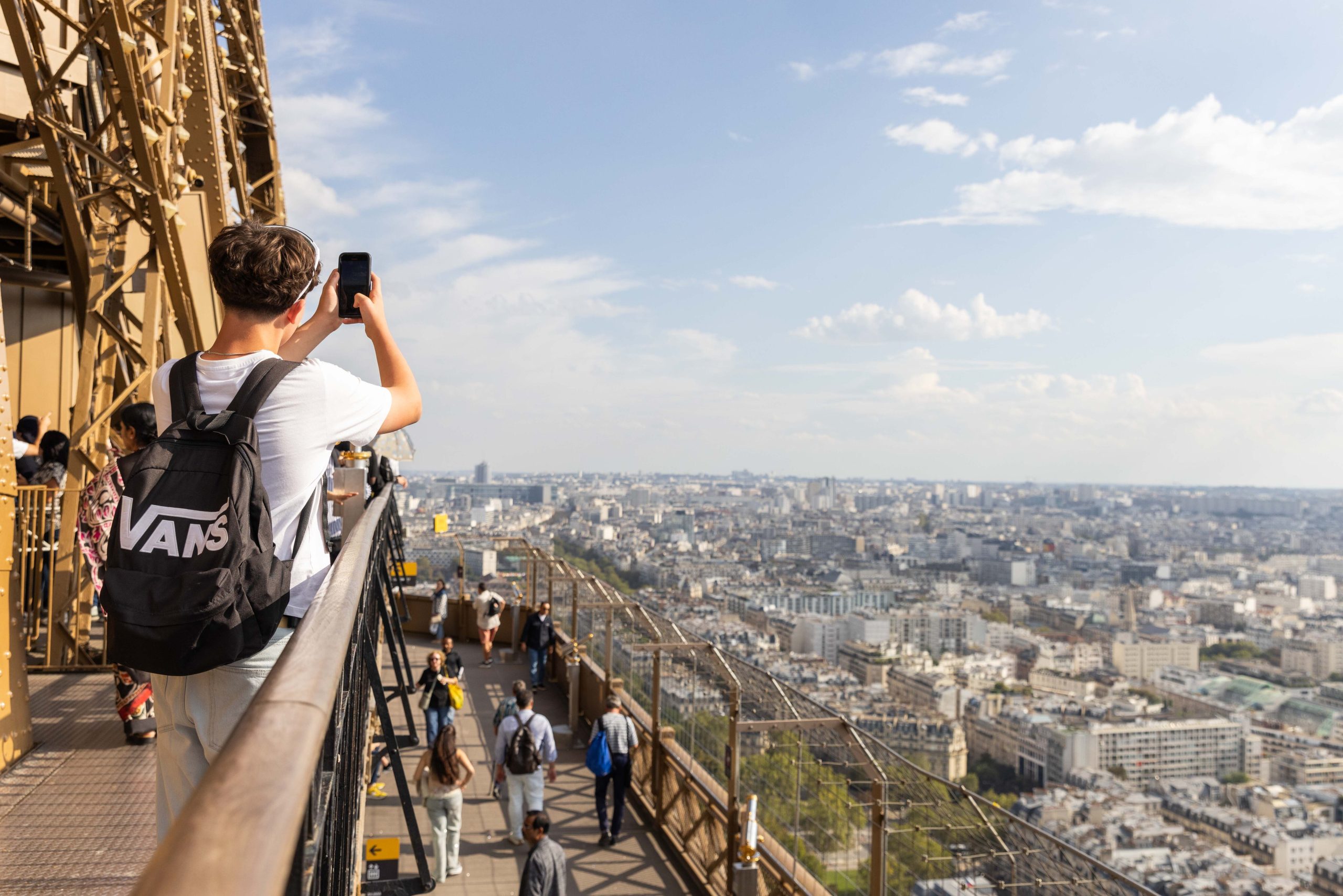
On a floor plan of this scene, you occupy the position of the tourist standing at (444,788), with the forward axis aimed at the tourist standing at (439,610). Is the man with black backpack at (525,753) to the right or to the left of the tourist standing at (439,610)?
right

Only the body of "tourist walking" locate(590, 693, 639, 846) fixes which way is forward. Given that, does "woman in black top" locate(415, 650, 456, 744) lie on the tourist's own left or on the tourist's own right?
on the tourist's own left

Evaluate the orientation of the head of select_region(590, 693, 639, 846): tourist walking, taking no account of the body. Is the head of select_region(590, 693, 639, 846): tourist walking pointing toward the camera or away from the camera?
away from the camera

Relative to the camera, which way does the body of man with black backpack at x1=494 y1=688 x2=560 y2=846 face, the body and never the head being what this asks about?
away from the camera

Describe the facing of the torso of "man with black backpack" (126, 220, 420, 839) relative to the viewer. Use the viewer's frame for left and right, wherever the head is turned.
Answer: facing away from the viewer and to the right of the viewer

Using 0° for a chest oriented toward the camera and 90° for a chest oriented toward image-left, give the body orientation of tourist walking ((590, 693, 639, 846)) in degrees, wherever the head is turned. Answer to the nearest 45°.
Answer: approximately 180°

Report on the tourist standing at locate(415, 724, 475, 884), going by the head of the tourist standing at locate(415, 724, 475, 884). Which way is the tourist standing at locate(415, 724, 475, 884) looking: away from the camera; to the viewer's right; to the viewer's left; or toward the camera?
away from the camera

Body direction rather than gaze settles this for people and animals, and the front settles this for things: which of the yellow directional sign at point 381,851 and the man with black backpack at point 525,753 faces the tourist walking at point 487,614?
the man with black backpack

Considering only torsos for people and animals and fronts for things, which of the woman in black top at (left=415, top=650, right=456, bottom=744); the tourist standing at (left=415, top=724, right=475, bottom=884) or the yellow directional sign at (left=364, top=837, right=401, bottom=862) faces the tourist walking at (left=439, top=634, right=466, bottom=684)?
the tourist standing at (left=415, top=724, right=475, bottom=884)

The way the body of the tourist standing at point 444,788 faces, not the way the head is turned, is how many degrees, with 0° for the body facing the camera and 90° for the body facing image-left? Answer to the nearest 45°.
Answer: approximately 180°

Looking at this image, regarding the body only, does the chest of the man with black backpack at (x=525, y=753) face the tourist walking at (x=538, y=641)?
yes

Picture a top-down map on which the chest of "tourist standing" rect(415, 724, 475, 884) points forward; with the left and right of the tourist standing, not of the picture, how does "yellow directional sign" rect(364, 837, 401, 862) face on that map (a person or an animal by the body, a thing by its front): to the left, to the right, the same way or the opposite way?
the opposite way

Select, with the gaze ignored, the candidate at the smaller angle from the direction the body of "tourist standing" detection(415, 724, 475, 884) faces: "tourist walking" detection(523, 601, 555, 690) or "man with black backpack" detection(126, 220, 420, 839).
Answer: the tourist walking
